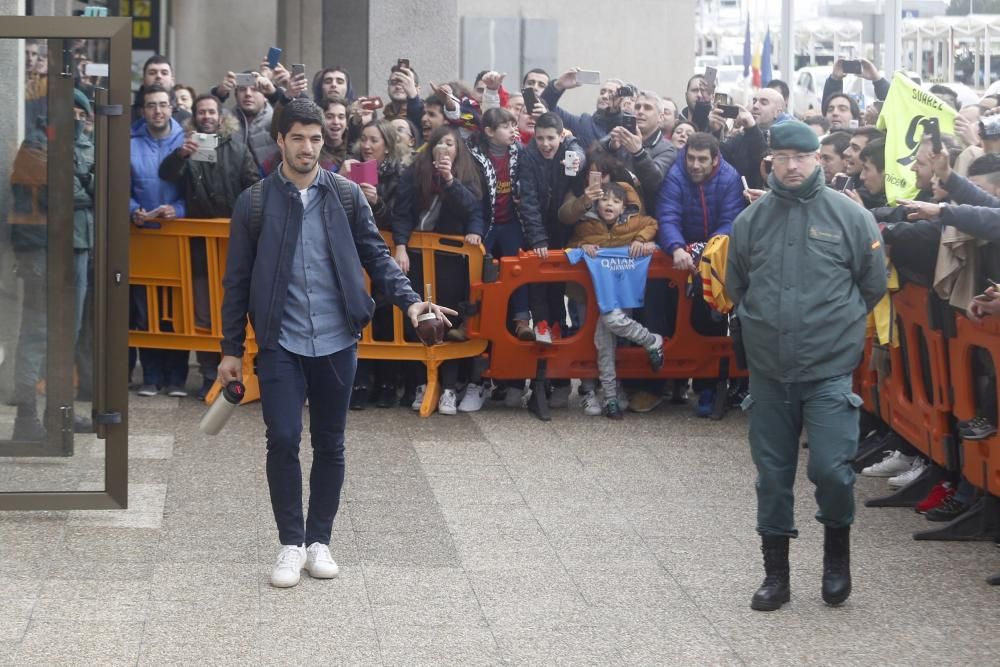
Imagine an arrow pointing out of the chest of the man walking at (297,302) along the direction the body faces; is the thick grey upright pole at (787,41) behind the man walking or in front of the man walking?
behind

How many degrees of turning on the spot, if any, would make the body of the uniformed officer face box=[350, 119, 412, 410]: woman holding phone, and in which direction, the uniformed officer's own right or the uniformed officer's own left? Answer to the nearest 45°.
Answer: approximately 135° to the uniformed officer's own right

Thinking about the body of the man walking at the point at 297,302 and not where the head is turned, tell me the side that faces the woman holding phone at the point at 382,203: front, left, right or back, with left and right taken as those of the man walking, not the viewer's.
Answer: back

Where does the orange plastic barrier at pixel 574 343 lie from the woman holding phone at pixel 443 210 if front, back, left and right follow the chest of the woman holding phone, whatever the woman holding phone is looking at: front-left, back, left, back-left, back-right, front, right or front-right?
left

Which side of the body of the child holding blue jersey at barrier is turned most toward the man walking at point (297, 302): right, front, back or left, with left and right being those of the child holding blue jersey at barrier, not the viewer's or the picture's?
front

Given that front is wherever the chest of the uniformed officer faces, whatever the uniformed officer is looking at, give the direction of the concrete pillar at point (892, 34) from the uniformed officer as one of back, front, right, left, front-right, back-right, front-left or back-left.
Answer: back

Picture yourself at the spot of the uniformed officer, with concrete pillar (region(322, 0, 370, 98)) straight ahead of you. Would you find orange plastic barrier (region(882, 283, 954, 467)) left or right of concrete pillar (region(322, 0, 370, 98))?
right

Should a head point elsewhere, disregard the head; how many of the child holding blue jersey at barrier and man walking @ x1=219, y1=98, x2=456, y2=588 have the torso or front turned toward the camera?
2

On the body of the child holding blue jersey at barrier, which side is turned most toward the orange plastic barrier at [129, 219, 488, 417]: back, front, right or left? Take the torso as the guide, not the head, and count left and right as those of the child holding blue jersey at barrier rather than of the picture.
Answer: right

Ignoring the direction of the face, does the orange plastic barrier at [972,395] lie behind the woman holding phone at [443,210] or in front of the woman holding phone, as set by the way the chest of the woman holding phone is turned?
in front

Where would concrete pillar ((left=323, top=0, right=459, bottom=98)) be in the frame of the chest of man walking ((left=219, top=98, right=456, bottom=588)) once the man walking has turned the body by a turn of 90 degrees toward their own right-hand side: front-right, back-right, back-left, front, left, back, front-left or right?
right

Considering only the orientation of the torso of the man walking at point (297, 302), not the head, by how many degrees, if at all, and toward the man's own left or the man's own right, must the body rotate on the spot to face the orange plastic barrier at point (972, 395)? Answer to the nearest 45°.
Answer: approximately 90° to the man's own left

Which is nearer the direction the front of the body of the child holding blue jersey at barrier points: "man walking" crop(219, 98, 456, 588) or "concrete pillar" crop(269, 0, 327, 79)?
the man walking

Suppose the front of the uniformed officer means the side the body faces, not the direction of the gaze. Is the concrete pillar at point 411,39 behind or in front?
behind
